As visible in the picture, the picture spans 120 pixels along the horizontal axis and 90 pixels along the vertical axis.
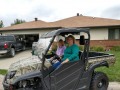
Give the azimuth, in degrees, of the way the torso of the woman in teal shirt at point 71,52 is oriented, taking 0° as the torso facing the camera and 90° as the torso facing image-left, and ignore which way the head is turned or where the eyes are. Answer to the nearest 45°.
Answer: approximately 45°

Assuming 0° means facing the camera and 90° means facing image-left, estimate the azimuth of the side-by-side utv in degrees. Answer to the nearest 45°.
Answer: approximately 45°
